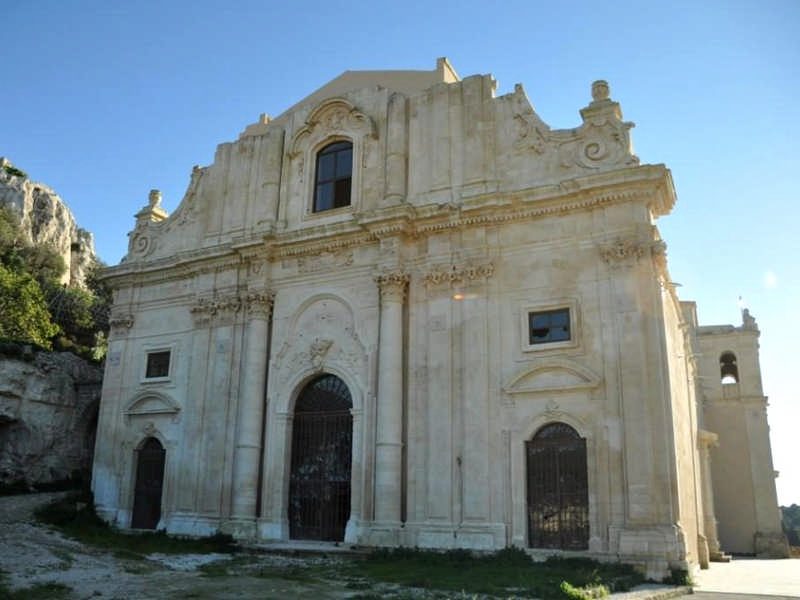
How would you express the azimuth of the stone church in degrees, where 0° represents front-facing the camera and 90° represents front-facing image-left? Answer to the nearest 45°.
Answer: approximately 45°

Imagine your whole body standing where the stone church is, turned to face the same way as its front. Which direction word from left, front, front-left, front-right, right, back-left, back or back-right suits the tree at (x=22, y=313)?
right
